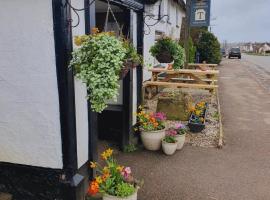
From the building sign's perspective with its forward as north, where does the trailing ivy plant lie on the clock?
The trailing ivy plant is roughly at 12 o'clock from the building sign.

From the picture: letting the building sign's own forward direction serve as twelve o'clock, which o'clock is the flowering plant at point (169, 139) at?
The flowering plant is roughly at 12 o'clock from the building sign.

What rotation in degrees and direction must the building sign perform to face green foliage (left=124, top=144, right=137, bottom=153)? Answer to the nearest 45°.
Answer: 0° — it already faces it

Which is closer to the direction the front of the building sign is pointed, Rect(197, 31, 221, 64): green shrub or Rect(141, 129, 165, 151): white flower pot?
the white flower pot

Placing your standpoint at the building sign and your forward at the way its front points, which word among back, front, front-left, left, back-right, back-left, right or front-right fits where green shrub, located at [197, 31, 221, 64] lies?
back

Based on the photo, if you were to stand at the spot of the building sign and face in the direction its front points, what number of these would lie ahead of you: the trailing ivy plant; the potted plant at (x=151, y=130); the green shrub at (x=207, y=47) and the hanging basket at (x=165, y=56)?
3

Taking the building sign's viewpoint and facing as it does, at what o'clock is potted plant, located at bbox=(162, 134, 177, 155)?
The potted plant is roughly at 12 o'clock from the building sign.

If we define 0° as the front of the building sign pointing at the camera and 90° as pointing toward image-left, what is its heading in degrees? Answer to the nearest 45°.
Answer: approximately 0°

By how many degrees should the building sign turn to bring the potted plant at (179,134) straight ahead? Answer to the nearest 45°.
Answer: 0° — it already faces it

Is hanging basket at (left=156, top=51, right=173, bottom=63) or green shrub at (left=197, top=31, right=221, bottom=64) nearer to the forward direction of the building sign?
the hanging basket

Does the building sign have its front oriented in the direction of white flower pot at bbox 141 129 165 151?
yes

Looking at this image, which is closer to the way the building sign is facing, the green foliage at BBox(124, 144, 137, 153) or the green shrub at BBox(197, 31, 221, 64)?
the green foliage
